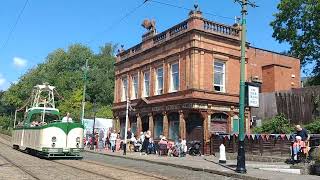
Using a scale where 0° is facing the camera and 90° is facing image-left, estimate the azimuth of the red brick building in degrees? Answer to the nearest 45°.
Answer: approximately 45°

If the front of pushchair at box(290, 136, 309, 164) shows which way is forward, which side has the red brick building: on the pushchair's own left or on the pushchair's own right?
on the pushchair's own right

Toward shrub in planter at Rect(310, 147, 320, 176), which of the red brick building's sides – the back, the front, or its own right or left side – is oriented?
left

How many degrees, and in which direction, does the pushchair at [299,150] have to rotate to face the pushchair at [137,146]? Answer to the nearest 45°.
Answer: approximately 90° to its right

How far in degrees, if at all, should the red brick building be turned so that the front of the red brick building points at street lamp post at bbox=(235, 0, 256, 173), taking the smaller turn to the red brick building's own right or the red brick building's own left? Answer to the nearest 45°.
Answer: approximately 45° to the red brick building's own left

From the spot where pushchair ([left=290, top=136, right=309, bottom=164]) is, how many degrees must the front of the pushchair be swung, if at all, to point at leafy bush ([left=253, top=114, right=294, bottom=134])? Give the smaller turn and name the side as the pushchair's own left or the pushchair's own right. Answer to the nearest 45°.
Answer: approximately 135° to the pushchair's own right

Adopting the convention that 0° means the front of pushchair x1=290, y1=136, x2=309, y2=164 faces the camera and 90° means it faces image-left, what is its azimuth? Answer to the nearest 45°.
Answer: approximately 45°
